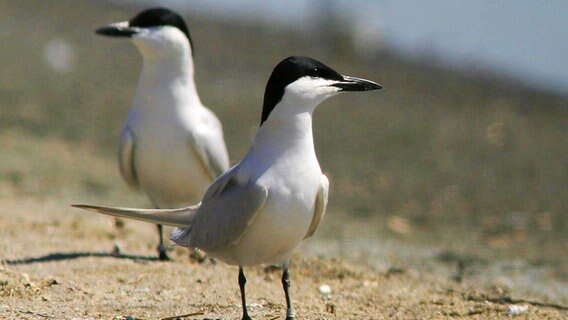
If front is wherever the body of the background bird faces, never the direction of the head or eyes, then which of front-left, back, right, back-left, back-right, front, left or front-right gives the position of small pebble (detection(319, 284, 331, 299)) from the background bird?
front-left

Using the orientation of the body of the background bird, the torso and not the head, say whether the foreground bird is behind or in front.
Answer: in front

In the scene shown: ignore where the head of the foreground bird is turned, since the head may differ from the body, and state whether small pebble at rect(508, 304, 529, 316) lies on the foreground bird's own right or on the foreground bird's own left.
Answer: on the foreground bird's own left

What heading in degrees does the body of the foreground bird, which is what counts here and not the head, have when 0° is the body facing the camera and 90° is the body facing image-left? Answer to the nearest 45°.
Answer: approximately 315°

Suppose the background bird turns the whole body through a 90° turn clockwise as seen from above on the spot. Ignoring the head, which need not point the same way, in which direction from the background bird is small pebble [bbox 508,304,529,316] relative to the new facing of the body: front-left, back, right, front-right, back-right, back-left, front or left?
back-left

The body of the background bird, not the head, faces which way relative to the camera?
toward the camera

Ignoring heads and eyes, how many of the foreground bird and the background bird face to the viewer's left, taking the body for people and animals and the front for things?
0
